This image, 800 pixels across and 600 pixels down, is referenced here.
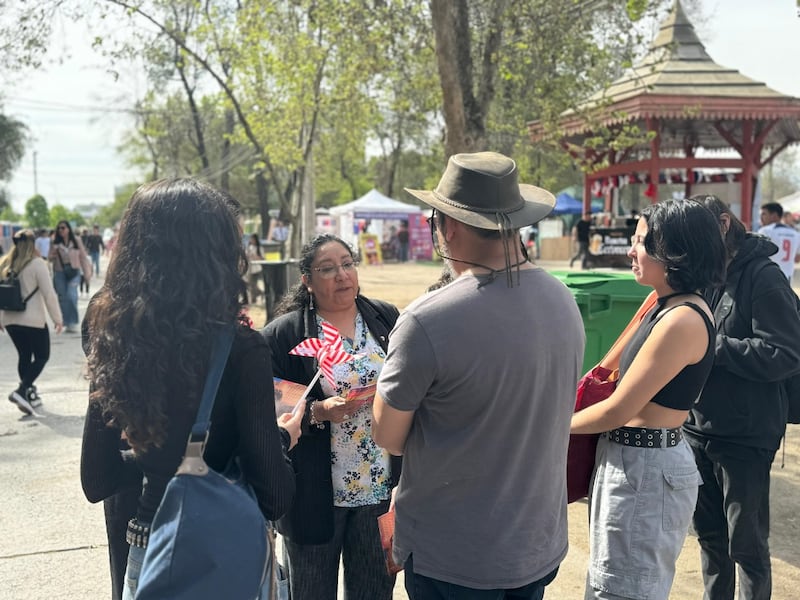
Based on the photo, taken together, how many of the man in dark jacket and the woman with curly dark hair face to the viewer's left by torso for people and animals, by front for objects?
1

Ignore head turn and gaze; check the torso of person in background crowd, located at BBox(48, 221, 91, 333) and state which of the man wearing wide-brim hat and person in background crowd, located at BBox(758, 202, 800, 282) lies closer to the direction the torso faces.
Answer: the man wearing wide-brim hat

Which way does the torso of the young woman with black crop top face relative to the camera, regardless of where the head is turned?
to the viewer's left

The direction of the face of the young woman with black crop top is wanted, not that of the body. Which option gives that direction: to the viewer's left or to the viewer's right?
to the viewer's left

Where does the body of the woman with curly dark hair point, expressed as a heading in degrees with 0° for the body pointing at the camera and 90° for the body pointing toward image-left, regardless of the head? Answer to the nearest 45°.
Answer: approximately 225°

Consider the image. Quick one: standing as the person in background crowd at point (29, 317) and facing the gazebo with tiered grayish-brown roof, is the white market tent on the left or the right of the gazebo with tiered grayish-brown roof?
left

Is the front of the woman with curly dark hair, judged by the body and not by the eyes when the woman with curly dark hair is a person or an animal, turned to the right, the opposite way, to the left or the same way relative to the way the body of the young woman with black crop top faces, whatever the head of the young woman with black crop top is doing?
to the right

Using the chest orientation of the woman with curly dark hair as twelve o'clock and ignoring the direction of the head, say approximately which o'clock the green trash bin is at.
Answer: The green trash bin is roughly at 12 o'clock from the woman with curly dark hair.

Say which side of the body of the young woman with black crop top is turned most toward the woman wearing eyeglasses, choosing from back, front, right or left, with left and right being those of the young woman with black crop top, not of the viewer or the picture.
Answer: front

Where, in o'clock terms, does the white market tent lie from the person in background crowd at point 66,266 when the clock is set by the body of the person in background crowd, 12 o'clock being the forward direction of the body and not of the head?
The white market tent is roughly at 7 o'clock from the person in background crowd.

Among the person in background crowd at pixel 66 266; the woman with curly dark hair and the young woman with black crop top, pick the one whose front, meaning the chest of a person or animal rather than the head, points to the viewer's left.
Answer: the young woman with black crop top

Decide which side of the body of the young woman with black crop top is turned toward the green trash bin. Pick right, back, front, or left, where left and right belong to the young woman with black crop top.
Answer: right

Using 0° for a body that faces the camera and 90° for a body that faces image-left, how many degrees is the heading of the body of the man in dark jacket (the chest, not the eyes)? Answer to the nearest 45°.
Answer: approximately 90°

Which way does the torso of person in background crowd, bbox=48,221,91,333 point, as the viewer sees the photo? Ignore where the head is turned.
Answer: toward the camera

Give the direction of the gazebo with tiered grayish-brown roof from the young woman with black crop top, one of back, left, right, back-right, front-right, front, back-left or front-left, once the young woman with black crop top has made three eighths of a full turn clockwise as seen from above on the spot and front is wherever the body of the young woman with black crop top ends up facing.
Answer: front-left
